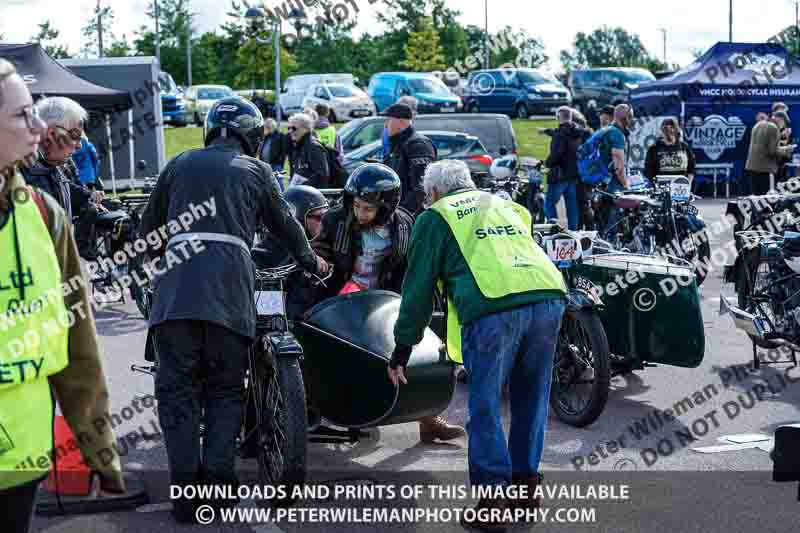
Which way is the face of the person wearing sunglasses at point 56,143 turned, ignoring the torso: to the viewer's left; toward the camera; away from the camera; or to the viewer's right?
to the viewer's right

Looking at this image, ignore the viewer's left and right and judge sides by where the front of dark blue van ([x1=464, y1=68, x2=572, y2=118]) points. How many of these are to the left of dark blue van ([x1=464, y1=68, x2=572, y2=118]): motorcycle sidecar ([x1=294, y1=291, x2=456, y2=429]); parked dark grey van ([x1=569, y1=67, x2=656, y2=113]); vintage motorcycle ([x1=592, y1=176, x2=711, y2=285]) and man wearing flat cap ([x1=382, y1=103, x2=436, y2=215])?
1

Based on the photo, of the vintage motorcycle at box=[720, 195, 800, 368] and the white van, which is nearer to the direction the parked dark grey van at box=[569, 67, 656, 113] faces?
the vintage motorcycle

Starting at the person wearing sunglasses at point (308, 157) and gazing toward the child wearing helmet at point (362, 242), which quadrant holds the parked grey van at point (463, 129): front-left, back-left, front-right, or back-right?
back-left

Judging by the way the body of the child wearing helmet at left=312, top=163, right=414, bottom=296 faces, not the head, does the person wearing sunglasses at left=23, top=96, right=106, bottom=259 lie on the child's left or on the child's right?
on the child's right

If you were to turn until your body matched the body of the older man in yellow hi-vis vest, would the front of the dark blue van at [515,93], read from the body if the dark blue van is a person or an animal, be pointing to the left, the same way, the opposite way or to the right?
the opposite way

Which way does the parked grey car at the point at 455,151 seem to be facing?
to the viewer's left

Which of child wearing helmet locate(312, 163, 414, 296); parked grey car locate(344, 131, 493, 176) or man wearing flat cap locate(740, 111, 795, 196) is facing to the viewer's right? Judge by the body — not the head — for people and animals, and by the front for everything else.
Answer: the man wearing flat cap

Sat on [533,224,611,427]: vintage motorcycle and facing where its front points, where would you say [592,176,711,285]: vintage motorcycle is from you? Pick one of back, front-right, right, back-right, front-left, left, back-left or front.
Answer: back-left
